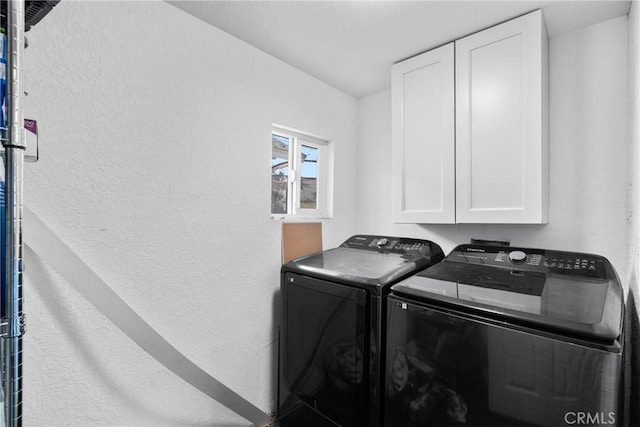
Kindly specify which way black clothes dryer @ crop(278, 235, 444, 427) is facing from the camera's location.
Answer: facing the viewer and to the left of the viewer

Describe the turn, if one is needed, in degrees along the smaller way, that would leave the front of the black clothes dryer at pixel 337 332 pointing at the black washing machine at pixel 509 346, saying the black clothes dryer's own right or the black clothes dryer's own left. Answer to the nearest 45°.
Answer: approximately 90° to the black clothes dryer's own left
